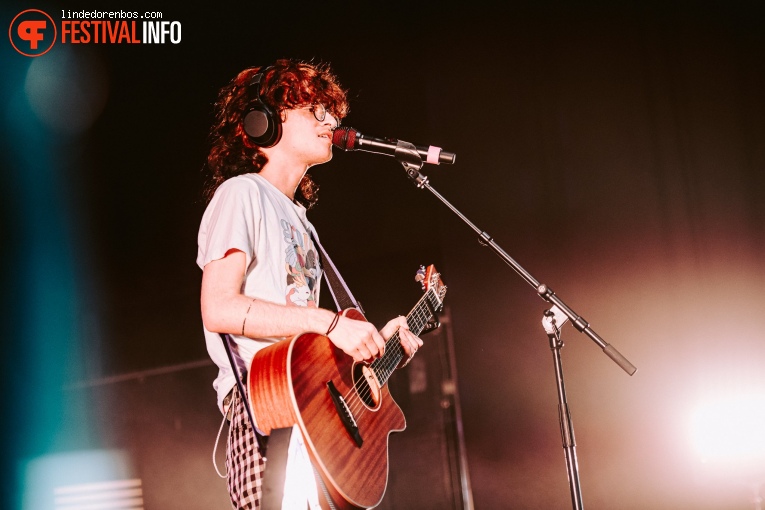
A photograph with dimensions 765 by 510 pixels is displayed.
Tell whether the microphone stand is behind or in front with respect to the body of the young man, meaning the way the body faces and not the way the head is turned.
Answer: in front

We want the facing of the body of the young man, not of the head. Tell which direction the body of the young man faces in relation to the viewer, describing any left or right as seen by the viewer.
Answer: facing to the right of the viewer

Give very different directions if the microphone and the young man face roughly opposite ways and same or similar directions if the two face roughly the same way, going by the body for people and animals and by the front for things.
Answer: very different directions

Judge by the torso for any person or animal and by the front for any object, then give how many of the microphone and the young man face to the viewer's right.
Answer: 1

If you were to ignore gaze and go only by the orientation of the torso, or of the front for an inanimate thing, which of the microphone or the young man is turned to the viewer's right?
the young man

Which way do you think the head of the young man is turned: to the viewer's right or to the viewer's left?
to the viewer's right

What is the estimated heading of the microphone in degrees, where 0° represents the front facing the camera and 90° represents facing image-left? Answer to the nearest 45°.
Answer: approximately 90°
